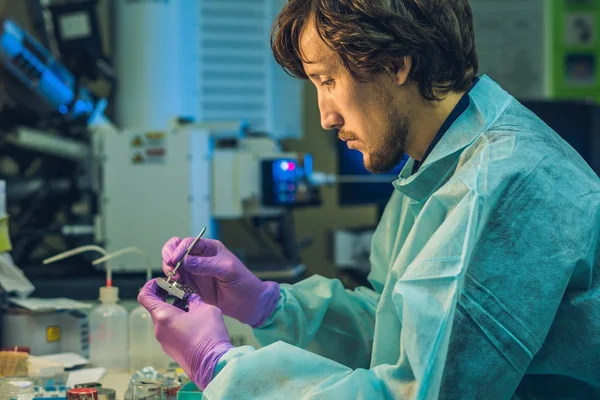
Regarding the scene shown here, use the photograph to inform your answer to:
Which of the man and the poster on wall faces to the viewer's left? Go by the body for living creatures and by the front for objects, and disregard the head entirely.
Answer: the man

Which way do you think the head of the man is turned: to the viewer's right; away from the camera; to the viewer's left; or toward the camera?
to the viewer's left

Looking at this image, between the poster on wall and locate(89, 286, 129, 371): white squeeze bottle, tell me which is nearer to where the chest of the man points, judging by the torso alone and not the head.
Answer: the white squeeze bottle

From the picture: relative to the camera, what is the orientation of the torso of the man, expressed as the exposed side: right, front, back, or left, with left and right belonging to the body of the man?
left

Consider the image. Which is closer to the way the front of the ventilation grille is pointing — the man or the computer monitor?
the man

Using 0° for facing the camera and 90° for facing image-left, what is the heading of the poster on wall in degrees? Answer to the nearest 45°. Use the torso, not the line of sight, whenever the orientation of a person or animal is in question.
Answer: approximately 0°

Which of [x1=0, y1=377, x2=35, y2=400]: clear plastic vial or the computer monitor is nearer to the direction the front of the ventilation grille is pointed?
the clear plastic vial

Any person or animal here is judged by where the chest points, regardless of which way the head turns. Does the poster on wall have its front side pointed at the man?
yes

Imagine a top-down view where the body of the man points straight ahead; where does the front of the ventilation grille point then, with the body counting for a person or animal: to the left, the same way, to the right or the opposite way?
to the left
